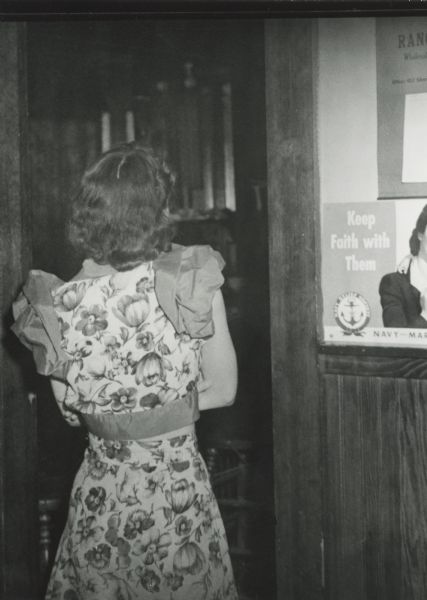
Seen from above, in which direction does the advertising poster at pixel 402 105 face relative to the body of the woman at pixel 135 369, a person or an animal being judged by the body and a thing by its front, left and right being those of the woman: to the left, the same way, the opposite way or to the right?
the opposite way

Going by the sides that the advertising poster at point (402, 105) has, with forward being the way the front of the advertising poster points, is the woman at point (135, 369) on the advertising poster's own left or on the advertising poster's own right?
on the advertising poster's own right

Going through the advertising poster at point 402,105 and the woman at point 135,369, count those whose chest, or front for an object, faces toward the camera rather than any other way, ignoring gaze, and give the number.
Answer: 1

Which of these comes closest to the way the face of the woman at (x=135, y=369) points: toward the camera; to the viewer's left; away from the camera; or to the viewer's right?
away from the camera

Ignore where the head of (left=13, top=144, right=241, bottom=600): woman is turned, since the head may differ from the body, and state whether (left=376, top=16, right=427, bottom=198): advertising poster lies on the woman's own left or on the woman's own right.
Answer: on the woman's own right

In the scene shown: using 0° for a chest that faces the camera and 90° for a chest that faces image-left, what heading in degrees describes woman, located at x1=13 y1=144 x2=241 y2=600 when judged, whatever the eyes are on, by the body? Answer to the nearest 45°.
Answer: approximately 180°

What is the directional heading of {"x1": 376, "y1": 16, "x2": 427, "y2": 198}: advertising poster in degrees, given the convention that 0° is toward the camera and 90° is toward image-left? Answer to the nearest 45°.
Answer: approximately 0°
